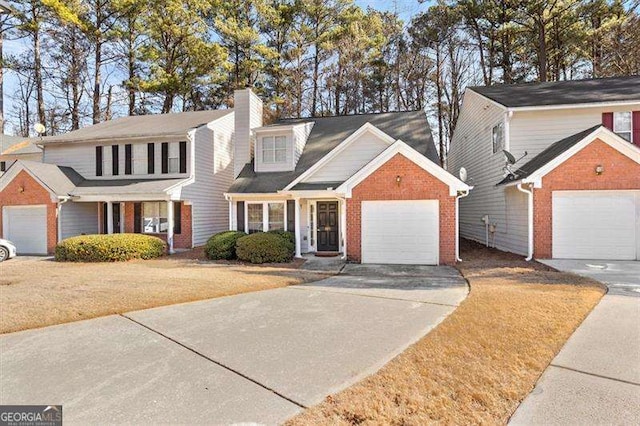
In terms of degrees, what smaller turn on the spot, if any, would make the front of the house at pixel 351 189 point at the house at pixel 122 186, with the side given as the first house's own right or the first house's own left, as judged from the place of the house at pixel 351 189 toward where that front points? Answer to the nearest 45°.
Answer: approximately 90° to the first house's own right

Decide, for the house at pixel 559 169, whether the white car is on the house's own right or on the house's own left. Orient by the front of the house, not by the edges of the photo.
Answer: on the house's own right

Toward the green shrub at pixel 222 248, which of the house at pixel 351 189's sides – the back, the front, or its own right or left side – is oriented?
right

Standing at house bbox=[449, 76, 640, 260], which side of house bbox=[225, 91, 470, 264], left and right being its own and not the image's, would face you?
left

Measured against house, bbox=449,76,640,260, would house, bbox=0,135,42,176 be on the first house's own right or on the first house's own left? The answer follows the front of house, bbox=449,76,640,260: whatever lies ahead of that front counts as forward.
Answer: on the first house's own right

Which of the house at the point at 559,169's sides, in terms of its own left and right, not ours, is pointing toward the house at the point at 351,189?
right

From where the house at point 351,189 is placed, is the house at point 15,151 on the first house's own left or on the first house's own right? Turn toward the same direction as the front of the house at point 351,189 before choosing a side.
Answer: on the first house's own right

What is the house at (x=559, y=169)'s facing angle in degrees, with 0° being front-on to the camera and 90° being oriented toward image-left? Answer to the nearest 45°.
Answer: approximately 0°

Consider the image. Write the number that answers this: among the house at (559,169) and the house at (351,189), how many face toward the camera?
2

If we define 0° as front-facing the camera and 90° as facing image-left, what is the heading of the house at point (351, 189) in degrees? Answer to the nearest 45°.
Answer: approximately 0°

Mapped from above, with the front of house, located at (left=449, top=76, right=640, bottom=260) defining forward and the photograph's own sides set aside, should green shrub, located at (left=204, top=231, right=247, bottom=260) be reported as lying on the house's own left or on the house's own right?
on the house's own right
